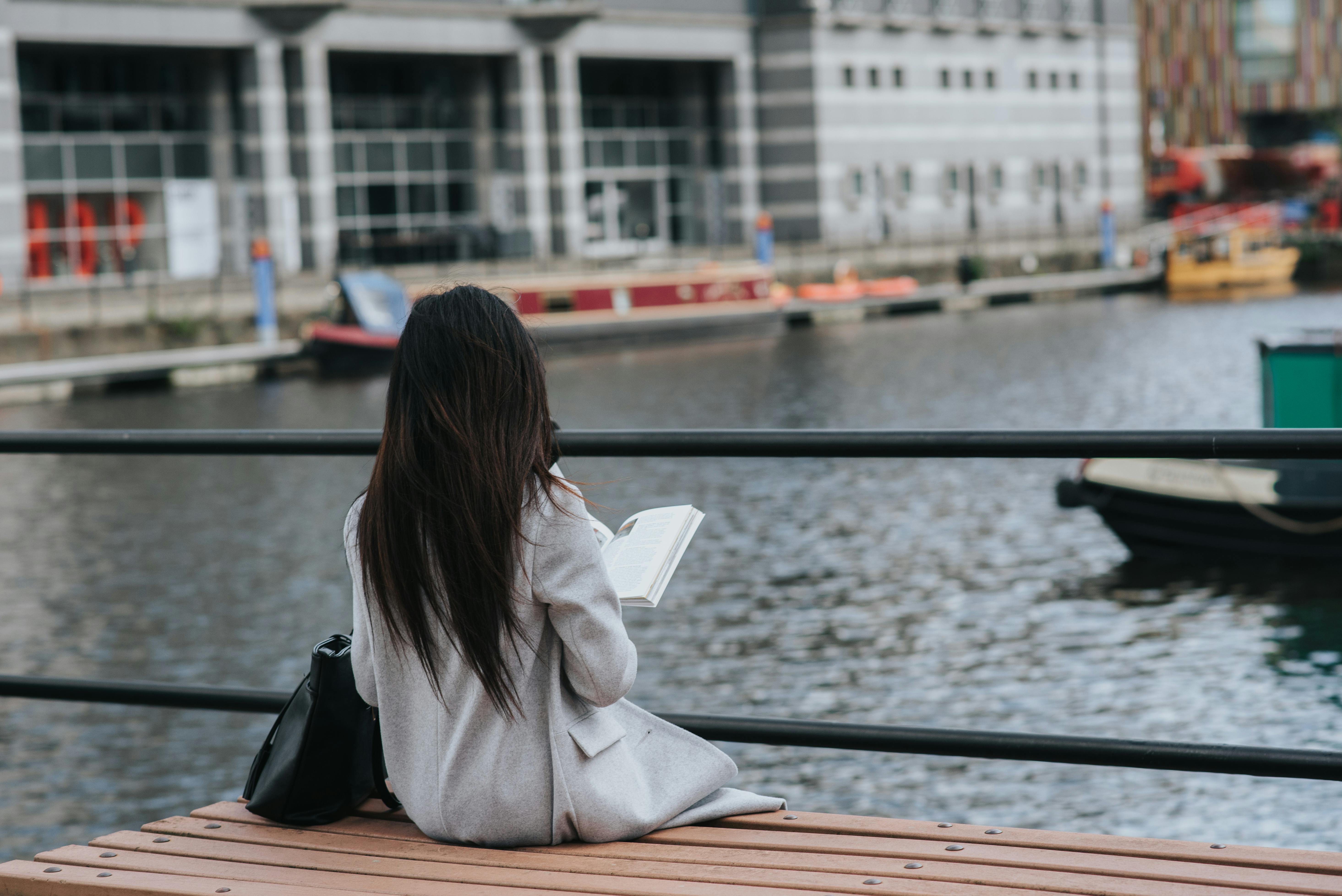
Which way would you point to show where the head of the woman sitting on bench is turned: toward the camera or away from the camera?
away from the camera

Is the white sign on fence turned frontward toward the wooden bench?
yes

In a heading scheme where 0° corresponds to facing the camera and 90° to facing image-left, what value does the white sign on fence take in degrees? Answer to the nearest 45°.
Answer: approximately 0°

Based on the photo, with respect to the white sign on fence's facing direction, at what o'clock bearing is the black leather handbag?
The black leather handbag is roughly at 12 o'clock from the white sign on fence.

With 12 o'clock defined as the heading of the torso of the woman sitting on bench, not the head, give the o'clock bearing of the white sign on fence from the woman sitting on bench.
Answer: The white sign on fence is roughly at 10 o'clock from the woman sitting on bench.

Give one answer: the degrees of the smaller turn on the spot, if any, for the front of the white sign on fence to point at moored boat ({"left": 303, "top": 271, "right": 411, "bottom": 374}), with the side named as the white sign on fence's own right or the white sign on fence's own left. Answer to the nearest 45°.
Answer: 0° — it already faces it

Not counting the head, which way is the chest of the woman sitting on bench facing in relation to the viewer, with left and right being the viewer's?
facing away from the viewer and to the right of the viewer

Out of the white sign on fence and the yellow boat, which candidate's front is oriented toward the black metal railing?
the white sign on fence

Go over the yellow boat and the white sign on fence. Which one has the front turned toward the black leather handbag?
the white sign on fence

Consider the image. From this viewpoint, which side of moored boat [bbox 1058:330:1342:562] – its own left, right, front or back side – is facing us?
left
